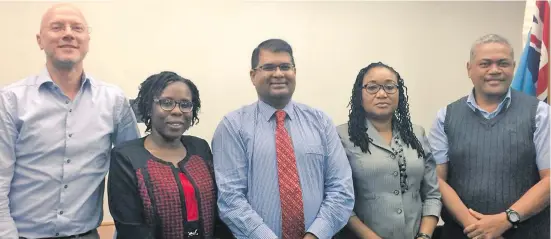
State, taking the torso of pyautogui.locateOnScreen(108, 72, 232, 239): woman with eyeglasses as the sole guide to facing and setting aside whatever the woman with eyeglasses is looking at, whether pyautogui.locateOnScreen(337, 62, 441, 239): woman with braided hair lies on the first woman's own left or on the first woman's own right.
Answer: on the first woman's own left

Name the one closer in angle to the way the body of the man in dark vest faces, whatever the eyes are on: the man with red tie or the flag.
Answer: the man with red tie

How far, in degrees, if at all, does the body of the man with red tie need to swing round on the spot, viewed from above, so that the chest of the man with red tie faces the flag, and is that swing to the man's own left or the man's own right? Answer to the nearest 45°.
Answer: approximately 135° to the man's own left

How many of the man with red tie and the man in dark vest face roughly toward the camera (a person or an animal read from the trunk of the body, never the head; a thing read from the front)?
2

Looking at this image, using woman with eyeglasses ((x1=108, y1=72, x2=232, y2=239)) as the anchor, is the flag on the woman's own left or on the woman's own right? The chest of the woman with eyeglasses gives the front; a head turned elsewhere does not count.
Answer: on the woman's own left

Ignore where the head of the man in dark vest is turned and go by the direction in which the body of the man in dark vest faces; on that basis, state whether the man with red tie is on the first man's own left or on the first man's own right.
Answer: on the first man's own right

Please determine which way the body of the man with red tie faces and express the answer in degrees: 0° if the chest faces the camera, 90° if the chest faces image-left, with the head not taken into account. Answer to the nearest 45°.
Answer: approximately 0°
